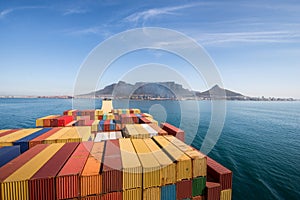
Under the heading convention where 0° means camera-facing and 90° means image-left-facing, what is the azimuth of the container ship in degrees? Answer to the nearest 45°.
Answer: approximately 180°
